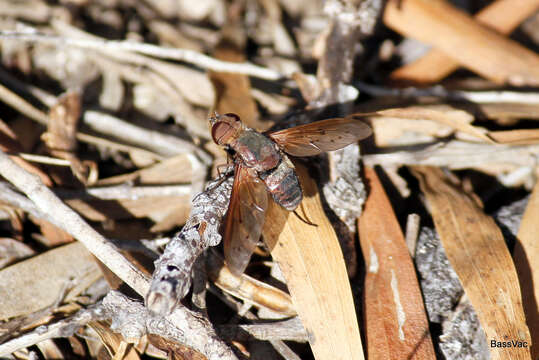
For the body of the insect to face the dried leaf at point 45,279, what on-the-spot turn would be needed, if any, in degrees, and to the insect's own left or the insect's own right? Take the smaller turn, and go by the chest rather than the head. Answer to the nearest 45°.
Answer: approximately 90° to the insect's own left

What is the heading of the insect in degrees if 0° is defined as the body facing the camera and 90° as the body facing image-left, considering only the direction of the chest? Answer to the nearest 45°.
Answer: approximately 135°

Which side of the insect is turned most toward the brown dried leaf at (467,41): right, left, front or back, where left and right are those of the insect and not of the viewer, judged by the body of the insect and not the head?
right

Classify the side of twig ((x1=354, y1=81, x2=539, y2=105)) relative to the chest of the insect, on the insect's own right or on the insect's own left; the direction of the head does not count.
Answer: on the insect's own right

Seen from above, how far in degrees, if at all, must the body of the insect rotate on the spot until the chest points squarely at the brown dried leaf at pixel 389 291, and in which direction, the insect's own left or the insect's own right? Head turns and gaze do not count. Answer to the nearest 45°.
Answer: approximately 180°

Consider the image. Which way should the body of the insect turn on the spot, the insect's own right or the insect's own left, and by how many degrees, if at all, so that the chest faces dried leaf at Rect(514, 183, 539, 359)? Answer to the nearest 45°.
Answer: approximately 135° to the insect's own right

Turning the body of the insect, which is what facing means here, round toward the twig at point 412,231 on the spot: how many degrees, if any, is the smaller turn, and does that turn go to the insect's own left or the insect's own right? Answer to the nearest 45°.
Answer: approximately 135° to the insect's own right

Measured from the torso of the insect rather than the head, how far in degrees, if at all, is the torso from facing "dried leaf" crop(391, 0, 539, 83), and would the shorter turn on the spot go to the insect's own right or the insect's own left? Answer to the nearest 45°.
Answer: approximately 90° to the insect's own right

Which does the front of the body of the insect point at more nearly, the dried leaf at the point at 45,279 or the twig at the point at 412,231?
the dried leaf

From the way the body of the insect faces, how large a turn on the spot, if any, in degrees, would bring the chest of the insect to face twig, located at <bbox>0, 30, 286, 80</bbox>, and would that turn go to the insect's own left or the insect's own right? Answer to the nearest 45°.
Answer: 0° — it already faces it

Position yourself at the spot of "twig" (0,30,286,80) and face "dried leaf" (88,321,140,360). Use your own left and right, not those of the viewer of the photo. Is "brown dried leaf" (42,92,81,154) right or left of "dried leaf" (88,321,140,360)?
right
